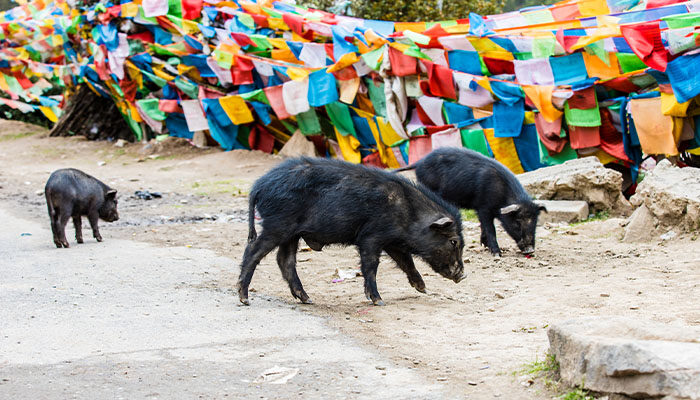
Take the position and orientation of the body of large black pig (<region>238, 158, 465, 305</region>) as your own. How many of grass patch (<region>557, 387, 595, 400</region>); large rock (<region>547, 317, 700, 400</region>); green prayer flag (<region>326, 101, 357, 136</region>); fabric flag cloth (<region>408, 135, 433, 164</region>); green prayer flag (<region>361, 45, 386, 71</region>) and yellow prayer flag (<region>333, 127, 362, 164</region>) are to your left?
4

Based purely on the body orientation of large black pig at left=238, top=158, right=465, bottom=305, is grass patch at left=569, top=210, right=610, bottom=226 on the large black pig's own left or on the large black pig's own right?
on the large black pig's own left

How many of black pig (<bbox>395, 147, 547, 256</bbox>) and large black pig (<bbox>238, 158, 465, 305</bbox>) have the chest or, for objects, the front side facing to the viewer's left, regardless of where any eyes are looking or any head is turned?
0

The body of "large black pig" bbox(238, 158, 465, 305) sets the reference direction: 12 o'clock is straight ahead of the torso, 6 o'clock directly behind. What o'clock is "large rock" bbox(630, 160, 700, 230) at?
The large rock is roughly at 11 o'clock from the large black pig.

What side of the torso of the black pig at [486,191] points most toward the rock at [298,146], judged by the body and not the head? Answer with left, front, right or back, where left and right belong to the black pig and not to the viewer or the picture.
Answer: back

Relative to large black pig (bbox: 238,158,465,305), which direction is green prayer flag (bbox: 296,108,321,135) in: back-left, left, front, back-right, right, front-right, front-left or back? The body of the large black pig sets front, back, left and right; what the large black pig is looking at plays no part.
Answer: left

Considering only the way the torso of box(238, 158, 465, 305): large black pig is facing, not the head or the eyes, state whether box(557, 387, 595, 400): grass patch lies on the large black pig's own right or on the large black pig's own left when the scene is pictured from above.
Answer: on the large black pig's own right

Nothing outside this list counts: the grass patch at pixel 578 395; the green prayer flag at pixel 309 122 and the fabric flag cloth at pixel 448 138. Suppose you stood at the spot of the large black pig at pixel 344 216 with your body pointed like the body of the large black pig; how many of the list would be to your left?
2

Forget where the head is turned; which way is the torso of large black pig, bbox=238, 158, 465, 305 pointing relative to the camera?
to the viewer's right

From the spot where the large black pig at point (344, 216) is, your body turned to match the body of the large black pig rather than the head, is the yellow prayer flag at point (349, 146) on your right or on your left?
on your left

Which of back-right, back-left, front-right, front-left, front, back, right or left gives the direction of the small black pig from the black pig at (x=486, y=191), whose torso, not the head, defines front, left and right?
back-right

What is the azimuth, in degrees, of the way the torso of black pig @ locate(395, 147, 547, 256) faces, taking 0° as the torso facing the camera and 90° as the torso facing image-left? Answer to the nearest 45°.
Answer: approximately 315°

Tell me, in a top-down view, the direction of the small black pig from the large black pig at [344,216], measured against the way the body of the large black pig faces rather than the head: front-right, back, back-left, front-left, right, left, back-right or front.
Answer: back-left

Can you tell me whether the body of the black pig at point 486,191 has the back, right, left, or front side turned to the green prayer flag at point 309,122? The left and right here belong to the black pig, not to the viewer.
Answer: back

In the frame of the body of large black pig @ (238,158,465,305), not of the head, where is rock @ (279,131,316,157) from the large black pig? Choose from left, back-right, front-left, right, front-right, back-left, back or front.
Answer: left

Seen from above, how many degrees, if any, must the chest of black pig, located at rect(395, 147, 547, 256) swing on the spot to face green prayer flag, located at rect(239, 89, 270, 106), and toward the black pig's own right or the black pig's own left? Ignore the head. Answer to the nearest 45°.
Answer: approximately 180°
